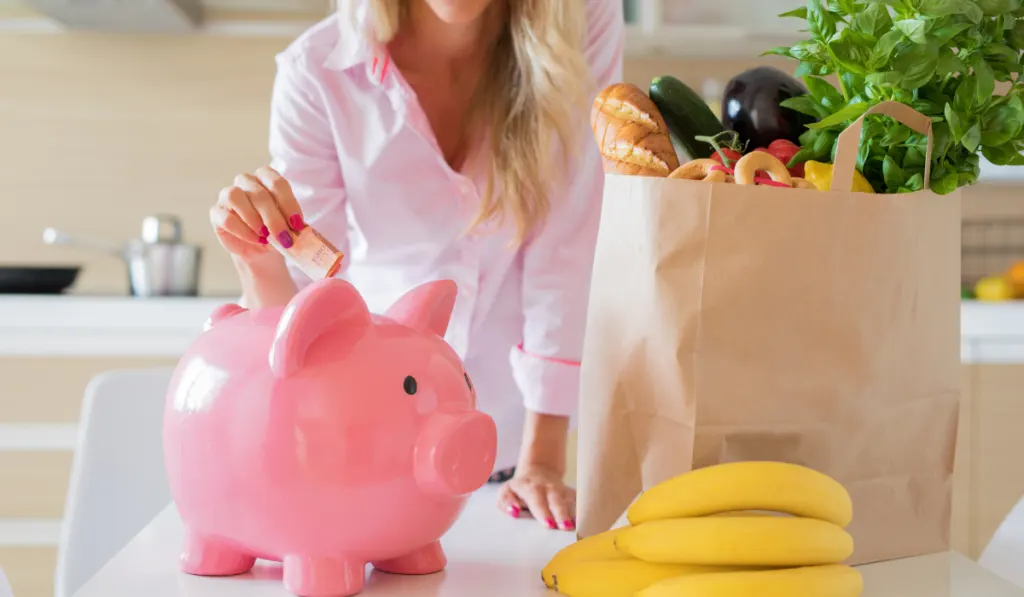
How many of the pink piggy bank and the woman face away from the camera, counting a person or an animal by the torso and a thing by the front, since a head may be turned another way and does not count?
0

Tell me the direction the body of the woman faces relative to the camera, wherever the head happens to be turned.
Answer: toward the camera

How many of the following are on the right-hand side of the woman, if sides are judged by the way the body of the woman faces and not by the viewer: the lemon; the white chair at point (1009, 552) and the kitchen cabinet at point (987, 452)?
0

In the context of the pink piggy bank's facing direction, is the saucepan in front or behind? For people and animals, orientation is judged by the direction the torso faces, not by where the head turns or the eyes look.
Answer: behind

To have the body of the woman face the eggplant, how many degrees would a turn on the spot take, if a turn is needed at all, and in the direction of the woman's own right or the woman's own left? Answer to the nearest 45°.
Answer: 0° — they already face it

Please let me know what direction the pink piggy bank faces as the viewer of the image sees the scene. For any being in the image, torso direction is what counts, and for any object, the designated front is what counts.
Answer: facing the viewer and to the right of the viewer

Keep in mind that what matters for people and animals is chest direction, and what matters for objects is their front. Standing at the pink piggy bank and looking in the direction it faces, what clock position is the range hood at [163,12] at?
The range hood is roughly at 7 o'clock from the pink piggy bank.

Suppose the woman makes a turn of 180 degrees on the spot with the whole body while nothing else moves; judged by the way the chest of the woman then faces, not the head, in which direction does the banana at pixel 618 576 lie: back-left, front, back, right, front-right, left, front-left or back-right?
back

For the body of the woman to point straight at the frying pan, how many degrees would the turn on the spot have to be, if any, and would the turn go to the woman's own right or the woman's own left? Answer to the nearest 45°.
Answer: approximately 135° to the woman's own right

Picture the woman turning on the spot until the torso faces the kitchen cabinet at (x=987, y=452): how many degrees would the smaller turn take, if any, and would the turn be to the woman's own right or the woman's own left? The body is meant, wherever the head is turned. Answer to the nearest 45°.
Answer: approximately 135° to the woman's own left

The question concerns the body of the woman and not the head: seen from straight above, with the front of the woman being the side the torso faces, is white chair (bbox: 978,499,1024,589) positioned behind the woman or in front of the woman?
in front

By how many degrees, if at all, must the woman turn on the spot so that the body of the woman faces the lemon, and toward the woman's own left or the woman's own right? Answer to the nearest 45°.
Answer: approximately 135° to the woman's own left

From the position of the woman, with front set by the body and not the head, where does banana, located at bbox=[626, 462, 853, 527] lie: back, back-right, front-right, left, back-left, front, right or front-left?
front
